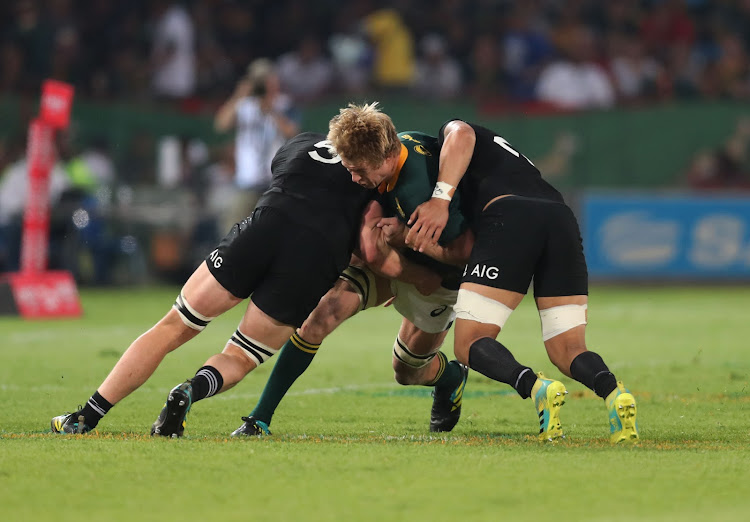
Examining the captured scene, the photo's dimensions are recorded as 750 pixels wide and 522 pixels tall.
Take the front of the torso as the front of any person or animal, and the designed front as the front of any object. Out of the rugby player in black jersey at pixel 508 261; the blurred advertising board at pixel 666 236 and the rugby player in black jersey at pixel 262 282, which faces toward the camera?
the blurred advertising board

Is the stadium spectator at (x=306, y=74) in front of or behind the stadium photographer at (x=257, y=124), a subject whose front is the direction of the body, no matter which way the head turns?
behind

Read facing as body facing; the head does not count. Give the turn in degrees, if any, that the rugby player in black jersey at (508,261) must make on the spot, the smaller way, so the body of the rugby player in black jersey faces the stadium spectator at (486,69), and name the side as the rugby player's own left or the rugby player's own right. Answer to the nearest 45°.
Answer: approximately 45° to the rugby player's own right

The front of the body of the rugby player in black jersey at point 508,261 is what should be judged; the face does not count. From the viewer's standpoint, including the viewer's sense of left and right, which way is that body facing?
facing away from the viewer and to the left of the viewer

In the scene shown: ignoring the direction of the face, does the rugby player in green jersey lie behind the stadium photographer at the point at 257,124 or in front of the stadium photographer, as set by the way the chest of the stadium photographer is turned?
in front

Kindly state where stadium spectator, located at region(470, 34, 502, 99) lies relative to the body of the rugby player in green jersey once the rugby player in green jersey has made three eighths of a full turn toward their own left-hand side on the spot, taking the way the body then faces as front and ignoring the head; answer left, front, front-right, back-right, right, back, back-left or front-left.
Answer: left

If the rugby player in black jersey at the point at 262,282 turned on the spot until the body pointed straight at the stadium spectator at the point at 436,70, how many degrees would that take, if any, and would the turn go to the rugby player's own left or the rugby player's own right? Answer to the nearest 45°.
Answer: approximately 45° to the rugby player's own left

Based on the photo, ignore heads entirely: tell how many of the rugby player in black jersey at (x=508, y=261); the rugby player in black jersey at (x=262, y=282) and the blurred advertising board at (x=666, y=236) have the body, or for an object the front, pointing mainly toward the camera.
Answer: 1

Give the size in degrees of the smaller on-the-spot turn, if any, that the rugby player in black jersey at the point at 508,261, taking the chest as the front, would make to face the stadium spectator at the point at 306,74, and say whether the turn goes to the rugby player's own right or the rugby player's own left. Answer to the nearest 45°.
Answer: approximately 45° to the rugby player's own right
